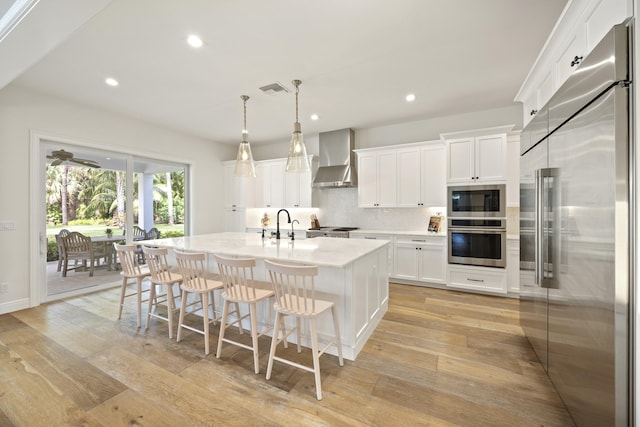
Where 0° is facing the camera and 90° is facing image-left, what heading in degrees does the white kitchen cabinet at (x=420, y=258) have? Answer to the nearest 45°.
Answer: approximately 0°

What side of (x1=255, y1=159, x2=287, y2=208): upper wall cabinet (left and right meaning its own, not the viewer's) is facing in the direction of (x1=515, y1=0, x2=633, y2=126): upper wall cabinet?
left

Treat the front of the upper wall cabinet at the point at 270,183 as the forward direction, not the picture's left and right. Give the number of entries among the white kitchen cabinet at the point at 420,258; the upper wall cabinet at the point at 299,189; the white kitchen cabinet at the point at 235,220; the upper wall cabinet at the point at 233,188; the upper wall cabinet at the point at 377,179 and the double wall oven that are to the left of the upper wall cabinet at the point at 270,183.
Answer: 4

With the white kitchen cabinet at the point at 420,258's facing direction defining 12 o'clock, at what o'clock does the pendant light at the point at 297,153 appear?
The pendant light is roughly at 1 o'clock from the white kitchen cabinet.

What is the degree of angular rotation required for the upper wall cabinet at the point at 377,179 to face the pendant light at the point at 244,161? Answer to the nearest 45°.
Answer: approximately 45° to its right

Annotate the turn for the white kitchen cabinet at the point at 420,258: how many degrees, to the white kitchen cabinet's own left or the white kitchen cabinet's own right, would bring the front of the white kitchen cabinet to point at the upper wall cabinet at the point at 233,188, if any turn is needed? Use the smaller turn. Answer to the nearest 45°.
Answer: approximately 90° to the white kitchen cabinet's own right

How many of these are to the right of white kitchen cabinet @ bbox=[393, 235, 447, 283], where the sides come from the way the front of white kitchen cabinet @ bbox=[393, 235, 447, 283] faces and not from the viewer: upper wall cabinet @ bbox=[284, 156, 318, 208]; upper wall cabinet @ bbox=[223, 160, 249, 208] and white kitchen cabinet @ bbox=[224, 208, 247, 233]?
3

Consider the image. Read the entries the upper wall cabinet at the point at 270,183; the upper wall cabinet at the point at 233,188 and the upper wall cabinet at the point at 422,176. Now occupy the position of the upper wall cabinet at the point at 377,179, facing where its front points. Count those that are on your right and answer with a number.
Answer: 2

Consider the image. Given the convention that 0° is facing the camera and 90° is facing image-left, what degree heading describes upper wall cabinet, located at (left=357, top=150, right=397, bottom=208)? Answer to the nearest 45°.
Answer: approximately 0°

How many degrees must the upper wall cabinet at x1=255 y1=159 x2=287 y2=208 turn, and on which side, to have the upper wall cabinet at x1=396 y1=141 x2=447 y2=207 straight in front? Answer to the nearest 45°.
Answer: approximately 90° to its left

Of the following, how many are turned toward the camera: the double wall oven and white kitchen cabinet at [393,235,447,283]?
2

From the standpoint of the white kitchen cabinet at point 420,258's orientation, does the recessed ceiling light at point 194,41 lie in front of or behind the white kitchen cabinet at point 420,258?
in front

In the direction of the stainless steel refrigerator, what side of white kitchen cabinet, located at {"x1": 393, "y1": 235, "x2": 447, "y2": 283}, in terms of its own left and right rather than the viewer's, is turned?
front
